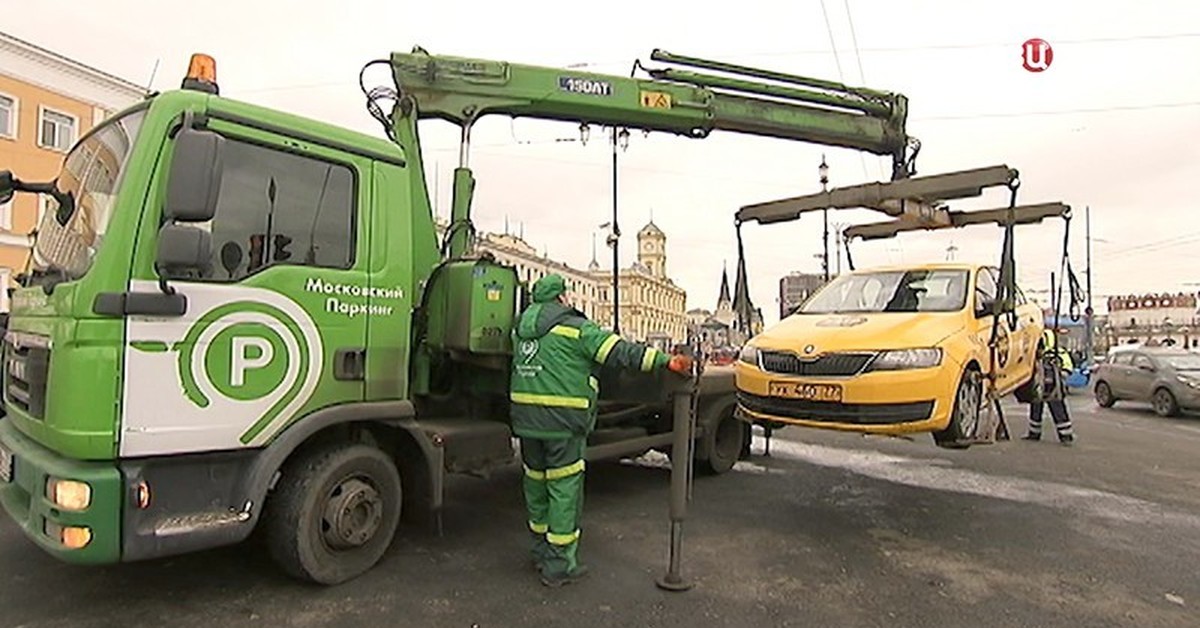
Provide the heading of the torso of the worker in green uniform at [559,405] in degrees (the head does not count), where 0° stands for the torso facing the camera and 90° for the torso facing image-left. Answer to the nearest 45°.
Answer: approximately 225°

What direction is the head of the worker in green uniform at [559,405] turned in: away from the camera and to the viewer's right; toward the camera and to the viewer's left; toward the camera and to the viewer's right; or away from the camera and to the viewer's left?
away from the camera and to the viewer's right

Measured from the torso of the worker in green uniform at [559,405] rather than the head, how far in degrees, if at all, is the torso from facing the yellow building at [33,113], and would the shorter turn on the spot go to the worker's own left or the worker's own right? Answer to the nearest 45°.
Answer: approximately 90° to the worker's own left

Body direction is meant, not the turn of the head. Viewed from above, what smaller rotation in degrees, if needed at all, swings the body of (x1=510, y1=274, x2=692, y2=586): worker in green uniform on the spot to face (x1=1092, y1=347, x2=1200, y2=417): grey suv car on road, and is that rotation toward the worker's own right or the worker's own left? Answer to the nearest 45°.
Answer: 0° — they already face it

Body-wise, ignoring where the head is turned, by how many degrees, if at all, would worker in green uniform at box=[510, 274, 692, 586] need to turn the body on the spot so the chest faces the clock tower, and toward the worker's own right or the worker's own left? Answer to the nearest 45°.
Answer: approximately 45° to the worker's own left

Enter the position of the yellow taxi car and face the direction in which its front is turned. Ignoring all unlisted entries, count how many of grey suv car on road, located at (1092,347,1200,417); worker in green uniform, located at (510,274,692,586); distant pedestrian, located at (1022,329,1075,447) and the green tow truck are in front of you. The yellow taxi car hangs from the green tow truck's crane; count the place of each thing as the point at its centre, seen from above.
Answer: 2

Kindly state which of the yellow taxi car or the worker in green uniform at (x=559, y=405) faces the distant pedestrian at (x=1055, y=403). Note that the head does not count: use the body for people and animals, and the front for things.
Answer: the worker in green uniform

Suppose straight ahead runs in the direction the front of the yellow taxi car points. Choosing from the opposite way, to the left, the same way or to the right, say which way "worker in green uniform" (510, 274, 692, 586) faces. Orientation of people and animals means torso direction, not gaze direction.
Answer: the opposite way
